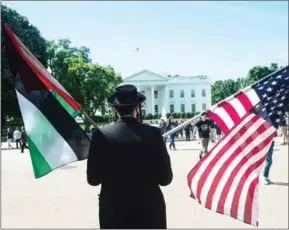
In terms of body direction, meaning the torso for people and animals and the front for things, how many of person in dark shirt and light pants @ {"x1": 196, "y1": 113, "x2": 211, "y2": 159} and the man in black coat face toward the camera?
1

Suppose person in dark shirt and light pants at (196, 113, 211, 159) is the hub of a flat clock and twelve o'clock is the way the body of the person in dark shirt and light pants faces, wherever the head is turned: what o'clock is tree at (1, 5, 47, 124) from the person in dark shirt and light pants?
The tree is roughly at 5 o'clock from the person in dark shirt and light pants.

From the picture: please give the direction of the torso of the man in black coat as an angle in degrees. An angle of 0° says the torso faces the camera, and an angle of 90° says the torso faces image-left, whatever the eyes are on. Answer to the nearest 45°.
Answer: approximately 180°

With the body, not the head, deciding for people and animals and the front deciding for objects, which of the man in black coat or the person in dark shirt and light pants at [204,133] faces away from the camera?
the man in black coat

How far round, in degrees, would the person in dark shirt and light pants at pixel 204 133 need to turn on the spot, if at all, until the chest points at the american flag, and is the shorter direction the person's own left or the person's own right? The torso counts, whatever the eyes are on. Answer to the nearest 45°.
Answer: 0° — they already face it

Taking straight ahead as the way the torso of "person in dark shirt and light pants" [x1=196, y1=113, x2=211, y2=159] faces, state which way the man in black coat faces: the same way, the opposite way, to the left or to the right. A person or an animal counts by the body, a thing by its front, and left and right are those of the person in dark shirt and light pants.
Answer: the opposite way

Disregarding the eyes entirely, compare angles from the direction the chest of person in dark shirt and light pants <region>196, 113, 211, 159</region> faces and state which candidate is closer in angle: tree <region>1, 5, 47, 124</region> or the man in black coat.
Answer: the man in black coat

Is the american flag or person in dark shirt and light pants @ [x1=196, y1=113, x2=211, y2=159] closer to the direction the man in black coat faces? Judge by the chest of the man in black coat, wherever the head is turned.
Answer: the person in dark shirt and light pants

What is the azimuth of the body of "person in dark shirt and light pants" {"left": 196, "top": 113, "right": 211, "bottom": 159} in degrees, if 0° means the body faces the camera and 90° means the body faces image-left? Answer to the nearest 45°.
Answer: approximately 0°
